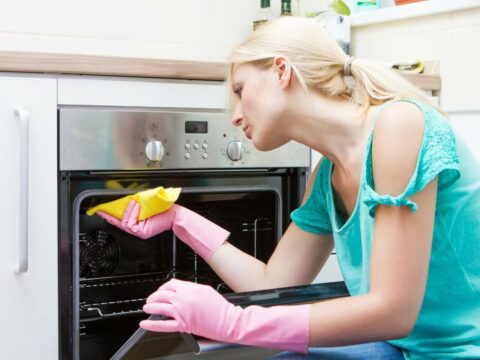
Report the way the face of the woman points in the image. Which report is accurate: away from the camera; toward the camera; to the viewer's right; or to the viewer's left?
to the viewer's left

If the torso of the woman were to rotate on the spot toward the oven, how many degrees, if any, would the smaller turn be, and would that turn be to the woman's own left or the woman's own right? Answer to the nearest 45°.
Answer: approximately 45° to the woman's own right

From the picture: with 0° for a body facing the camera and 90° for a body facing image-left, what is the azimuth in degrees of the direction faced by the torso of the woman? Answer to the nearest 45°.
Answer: approximately 90°

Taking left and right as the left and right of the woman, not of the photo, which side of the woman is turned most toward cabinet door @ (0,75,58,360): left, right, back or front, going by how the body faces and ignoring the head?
front

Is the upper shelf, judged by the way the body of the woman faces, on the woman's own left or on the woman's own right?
on the woman's own right

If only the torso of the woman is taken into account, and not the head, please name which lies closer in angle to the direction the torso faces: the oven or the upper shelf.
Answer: the oven

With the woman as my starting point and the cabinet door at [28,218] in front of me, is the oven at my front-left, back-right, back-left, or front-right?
front-right
